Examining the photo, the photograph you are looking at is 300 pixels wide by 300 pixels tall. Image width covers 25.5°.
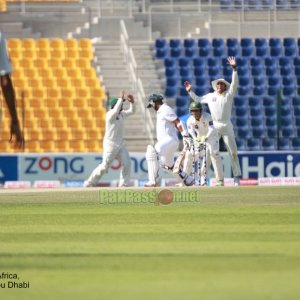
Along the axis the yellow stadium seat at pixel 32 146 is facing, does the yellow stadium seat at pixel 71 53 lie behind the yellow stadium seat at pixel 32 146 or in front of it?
behind

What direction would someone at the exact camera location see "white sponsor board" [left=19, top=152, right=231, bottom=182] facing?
facing the viewer

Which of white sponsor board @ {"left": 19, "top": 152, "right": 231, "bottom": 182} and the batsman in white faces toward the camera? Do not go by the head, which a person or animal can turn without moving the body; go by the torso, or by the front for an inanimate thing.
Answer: the white sponsor board

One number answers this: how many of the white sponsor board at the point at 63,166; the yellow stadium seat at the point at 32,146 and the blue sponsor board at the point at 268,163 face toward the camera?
3

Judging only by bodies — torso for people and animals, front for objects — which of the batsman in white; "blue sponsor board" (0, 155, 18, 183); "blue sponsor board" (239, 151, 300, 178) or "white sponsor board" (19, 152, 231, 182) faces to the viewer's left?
the batsman in white

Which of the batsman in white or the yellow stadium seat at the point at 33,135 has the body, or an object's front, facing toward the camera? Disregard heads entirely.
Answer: the yellow stadium seat

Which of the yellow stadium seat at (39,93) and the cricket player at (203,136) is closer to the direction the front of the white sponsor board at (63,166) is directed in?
the cricket player

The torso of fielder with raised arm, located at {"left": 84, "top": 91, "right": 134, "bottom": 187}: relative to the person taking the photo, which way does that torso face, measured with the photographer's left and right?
facing the viewer and to the right of the viewer

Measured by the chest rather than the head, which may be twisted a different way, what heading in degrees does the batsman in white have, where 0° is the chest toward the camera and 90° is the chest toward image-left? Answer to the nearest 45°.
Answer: approximately 90°

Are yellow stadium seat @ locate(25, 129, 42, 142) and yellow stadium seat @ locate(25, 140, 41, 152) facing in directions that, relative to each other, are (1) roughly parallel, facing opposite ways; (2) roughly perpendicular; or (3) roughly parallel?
roughly parallel

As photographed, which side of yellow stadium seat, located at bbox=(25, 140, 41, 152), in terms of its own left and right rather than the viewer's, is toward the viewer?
front

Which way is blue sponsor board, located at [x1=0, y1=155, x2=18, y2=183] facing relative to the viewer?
toward the camera

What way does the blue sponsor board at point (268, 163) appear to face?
toward the camera

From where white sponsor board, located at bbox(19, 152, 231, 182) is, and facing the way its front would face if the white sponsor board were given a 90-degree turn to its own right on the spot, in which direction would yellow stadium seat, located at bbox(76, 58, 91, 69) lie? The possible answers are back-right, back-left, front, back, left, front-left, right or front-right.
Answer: right

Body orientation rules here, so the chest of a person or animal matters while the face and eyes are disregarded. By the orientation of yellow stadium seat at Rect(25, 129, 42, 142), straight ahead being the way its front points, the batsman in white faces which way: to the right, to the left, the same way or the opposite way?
to the right
